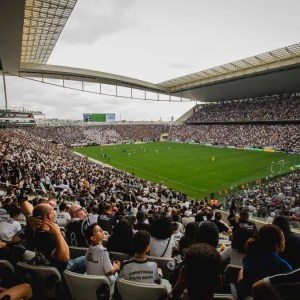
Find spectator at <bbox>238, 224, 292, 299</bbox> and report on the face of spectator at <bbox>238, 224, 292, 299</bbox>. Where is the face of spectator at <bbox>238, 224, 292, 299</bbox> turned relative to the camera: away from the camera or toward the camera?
away from the camera

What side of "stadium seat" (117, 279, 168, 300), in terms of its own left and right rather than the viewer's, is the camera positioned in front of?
back

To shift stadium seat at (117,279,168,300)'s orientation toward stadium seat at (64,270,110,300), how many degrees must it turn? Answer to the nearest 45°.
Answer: approximately 45° to its left

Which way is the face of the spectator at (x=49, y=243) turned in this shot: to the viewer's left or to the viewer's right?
to the viewer's right

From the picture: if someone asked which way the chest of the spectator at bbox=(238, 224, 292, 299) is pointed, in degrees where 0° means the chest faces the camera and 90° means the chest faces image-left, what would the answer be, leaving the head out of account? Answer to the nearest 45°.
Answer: approximately 225°

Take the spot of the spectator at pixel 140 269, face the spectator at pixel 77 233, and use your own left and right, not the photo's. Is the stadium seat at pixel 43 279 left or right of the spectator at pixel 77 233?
left

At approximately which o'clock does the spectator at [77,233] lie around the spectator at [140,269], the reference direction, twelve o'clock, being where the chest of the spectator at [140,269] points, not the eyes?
the spectator at [77,233] is roughly at 11 o'clock from the spectator at [140,269].

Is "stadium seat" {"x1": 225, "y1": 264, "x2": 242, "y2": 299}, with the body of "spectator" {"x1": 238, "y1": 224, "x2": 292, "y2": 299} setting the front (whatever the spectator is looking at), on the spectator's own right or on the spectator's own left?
on the spectator's own left

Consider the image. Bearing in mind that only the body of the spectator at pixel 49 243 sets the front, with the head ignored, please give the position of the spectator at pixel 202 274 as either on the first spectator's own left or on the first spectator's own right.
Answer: on the first spectator's own right

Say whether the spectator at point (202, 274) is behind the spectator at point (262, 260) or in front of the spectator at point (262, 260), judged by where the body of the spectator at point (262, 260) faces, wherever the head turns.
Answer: behind

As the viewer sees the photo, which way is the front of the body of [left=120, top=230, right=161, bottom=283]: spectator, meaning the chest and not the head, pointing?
away from the camera

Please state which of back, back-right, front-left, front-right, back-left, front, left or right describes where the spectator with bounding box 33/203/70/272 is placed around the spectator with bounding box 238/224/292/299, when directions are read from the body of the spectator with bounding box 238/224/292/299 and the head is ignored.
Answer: back-left
